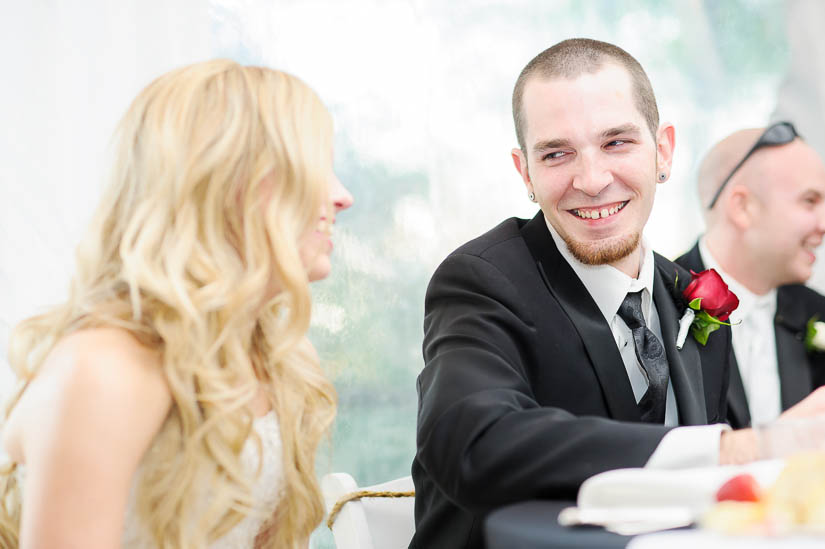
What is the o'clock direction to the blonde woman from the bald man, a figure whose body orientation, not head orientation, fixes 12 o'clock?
The blonde woman is roughly at 2 o'clock from the bald man.

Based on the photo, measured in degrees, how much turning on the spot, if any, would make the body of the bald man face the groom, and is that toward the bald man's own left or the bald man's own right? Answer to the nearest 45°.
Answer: approximately 45° to the bald man's own right

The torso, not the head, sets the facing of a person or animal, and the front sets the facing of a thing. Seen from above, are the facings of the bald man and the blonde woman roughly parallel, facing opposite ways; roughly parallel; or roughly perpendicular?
roughly perpendicular

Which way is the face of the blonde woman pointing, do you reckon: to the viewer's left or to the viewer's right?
to the viewer's right

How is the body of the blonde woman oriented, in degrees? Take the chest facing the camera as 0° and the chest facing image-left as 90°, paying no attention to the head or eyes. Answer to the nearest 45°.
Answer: approximately 270°

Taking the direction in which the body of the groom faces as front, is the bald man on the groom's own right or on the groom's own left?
on the groom's own left

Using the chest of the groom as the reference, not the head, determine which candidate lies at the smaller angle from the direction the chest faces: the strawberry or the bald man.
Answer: the strawberry
